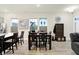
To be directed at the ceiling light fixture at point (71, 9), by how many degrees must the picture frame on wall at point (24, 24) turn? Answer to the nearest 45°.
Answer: approximately 90° to its left

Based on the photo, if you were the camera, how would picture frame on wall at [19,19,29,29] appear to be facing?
facing the viewer
